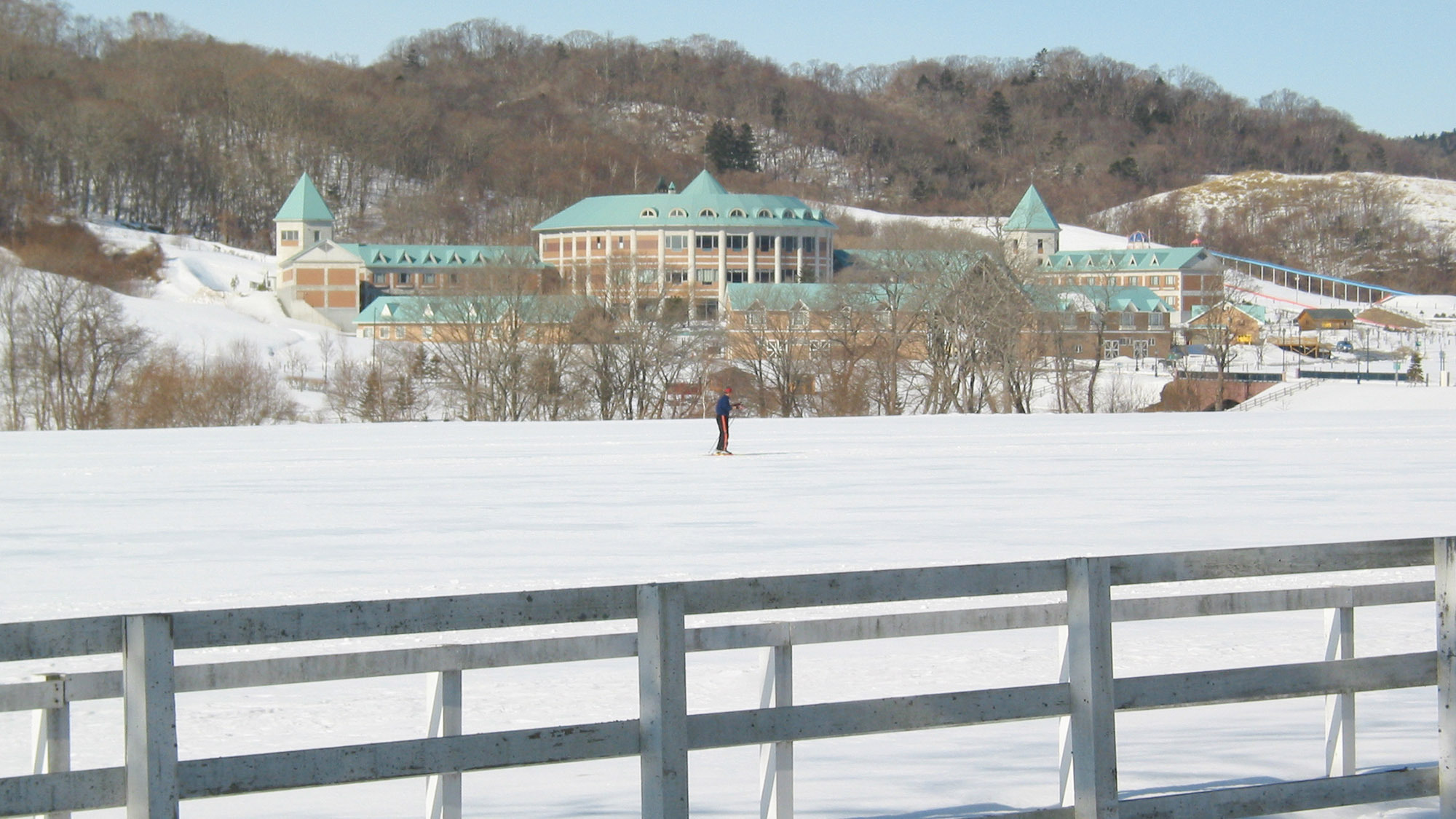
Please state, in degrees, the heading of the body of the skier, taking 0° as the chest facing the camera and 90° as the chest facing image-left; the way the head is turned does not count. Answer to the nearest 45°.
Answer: approximately 270°

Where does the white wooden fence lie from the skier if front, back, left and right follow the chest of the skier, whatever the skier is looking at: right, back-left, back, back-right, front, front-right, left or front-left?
right
